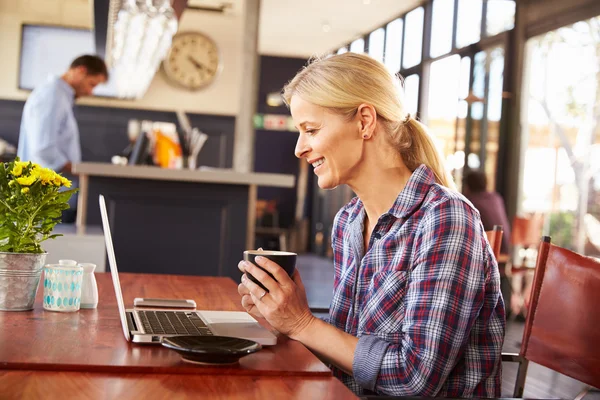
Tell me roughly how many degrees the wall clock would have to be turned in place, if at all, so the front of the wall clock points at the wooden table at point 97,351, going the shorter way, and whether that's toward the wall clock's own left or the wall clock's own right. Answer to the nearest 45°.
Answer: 0° — it already faces it

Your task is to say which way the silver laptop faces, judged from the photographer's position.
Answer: facing to the right of the viewer

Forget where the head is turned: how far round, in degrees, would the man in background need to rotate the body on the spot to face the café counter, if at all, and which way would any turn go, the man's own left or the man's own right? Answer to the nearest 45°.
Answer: approximately 45° to the man's own right

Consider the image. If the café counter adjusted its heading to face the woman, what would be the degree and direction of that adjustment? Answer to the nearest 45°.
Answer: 0° — it already faces them

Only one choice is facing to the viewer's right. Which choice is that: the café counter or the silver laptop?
the silver laptop

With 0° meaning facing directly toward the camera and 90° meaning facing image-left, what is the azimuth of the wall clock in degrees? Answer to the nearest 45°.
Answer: approximately 0°

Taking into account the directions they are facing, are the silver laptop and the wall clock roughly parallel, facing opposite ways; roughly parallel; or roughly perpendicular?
roughly perpendicular

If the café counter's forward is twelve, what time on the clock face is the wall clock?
The wall clock is roughly at 6 o'clock from the café counter.

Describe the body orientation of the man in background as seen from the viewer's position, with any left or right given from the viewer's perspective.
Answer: facing to the right of the viewer

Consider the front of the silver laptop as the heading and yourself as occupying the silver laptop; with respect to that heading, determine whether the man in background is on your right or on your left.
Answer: on your left

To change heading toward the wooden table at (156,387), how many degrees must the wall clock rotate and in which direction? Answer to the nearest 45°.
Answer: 0° — it already faces it

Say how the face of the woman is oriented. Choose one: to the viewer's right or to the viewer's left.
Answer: to the viewer's left

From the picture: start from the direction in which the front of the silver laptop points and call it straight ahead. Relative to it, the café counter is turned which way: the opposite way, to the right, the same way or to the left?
to the right

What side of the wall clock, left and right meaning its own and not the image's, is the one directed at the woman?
front
